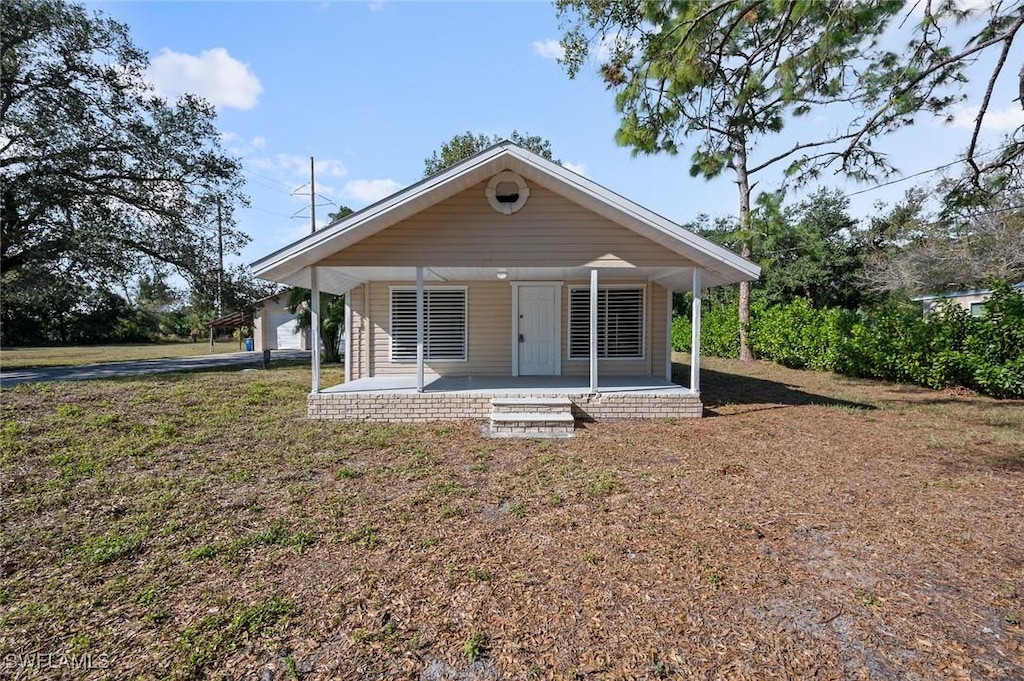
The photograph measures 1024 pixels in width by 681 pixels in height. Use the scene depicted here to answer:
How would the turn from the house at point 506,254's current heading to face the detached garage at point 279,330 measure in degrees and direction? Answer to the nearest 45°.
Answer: approximately 135° to its right

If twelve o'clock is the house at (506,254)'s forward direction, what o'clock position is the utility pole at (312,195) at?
The utility pole is roughly at 5 o'clock from the house.

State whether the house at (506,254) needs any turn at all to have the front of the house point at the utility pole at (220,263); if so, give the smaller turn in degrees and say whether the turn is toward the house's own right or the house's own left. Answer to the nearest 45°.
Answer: approximately 135° to the house's own right

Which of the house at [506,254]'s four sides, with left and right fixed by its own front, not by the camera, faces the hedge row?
left

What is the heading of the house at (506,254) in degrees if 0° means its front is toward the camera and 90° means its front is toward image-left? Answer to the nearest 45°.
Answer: approximately 0°

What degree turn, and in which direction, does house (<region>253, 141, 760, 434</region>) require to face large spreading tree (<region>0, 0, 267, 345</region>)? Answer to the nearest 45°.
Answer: approximately 135° to its right

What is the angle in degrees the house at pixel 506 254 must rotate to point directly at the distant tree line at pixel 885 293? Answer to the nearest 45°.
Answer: approximately 135° to its left
